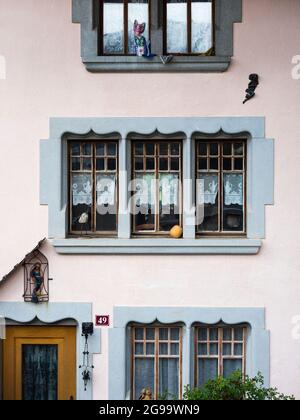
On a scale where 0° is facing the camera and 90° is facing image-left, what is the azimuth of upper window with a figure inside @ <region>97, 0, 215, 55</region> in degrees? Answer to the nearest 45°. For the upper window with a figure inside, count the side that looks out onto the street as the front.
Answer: approximately 0°

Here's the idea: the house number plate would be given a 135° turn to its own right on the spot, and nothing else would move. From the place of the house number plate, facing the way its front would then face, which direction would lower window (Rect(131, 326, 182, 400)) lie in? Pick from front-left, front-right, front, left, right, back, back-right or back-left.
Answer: back-right

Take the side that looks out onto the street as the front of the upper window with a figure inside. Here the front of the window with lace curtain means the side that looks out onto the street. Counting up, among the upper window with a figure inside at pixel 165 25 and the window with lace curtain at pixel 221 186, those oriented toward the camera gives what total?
2
